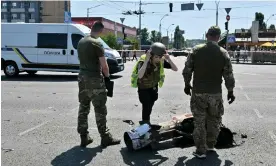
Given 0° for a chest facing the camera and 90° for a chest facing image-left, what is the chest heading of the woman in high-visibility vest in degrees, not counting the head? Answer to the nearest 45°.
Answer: approximately 315°

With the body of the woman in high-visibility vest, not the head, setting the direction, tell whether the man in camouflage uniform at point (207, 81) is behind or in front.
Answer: in front

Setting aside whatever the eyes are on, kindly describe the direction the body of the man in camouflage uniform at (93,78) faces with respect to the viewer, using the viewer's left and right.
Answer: facing away from the viewer and to the right of the viewer

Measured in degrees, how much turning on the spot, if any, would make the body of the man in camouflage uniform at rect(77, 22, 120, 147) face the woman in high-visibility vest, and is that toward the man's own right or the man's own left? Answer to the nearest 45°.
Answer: approximately 45° to the man's own right
